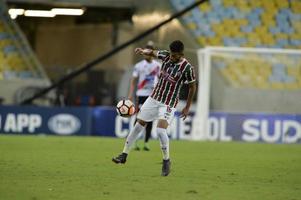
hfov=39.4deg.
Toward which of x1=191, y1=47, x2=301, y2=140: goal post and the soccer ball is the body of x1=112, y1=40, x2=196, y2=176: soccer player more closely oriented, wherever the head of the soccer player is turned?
the soccer ball

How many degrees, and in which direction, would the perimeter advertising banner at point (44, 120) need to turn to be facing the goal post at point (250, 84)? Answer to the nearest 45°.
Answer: approximately 90° to its left

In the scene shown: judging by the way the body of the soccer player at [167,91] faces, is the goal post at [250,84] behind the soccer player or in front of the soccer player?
behind

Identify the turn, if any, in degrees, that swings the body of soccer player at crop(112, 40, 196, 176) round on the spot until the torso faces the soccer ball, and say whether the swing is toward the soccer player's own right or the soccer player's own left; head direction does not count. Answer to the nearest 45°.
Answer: approximately 90° to the soccer player's own right

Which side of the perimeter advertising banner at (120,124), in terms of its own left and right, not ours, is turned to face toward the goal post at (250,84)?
left

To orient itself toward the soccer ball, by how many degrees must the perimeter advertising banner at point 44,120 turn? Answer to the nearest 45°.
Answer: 0° — it already faces it

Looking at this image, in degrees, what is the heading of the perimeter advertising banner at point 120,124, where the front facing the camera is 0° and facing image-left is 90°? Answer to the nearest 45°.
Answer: approximately 0°

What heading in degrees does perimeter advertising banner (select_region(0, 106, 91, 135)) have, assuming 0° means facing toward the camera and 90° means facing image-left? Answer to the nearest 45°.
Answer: approximately 0°

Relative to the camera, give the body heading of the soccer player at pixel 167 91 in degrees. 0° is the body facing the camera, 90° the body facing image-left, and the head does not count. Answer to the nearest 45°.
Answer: approximately 45°
